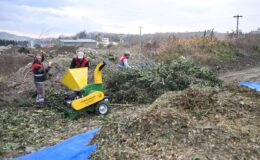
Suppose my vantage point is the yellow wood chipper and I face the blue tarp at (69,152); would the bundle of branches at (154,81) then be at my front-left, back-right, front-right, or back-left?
back-left

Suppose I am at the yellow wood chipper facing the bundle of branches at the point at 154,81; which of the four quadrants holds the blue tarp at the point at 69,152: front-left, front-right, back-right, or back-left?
back-right

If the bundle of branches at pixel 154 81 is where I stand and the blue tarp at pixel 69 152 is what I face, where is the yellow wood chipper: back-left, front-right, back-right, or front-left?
front-right

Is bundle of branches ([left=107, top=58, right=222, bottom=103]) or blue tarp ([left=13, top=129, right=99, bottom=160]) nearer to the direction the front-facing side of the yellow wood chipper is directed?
the blue tarp

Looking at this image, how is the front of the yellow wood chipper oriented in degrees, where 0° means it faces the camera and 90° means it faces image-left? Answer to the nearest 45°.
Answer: approximately 90°

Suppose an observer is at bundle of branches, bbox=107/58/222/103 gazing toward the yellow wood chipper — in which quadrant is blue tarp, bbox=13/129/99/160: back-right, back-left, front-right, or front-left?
front-left

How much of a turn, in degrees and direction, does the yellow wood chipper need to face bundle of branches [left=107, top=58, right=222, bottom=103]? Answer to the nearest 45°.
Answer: approximately 135° to its right

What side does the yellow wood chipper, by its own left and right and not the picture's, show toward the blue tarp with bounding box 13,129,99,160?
left
